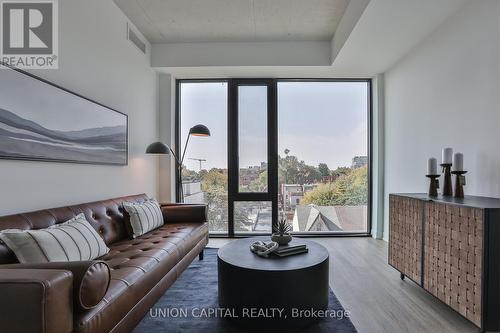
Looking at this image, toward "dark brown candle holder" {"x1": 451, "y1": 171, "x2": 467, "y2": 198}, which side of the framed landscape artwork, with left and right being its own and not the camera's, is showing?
front

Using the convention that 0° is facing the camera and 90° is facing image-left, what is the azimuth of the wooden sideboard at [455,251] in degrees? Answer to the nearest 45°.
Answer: approximately 45°

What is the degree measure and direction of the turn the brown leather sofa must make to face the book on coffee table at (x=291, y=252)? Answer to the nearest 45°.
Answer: approximately 45° to its left

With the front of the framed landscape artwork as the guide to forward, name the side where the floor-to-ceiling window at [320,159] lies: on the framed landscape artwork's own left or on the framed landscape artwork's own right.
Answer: on the framed landscape artwork's own left

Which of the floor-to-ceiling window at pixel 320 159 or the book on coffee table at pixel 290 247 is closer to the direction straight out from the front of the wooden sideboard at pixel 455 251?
the book on coffee table

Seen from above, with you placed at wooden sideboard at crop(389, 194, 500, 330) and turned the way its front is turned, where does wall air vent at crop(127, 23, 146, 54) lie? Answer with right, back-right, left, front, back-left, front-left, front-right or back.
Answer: front-right

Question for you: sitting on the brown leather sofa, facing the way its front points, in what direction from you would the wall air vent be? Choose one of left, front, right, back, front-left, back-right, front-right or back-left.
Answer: back-left

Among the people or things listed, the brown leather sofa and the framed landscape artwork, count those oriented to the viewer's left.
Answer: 0

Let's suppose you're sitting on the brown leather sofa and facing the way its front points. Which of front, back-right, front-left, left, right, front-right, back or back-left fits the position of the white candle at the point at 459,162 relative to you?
front-left

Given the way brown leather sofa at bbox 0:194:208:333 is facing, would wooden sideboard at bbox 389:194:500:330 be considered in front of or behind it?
in front

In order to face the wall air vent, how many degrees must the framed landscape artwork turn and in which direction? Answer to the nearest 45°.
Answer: approximately 90° to its left

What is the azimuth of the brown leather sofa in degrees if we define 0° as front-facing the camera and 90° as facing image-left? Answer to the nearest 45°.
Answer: approximately 315°

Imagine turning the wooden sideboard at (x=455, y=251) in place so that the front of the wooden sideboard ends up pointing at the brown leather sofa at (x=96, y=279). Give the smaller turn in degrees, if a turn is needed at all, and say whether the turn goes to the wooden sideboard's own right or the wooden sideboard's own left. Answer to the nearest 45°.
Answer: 0° — it already faces it

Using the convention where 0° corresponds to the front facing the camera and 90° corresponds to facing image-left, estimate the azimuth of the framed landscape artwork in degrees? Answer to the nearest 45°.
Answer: approximately 315°

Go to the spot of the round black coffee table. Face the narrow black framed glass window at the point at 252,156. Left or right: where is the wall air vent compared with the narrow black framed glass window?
left

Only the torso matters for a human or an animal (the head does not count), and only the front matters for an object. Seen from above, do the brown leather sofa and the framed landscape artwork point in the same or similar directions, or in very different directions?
same or similar directions
